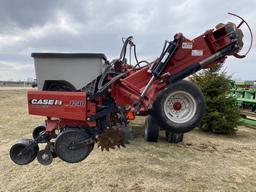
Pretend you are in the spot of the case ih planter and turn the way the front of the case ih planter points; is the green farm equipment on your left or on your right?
on your left

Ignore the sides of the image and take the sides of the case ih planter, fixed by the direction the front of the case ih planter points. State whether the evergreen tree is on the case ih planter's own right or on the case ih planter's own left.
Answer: on the case ih planter's own left

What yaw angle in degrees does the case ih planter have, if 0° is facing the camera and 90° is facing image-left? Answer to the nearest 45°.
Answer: approximately 270°
